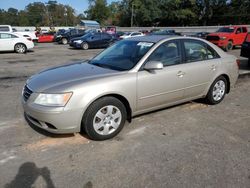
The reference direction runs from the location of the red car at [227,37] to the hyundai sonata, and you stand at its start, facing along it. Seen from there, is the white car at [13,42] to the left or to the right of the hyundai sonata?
right

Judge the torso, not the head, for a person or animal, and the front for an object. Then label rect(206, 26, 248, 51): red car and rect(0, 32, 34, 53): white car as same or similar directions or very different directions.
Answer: same or similar directions

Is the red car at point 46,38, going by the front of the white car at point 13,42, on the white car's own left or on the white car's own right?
on the white car's own right

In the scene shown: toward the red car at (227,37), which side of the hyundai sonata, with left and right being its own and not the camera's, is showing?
back

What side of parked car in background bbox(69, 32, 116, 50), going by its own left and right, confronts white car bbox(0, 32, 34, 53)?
front

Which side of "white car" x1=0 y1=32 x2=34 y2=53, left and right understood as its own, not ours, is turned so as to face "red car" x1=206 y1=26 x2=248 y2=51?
back

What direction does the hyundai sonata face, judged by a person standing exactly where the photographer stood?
facing the viewer and to the left of the viewer

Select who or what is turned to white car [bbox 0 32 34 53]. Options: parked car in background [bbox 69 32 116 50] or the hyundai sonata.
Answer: the parked car in background

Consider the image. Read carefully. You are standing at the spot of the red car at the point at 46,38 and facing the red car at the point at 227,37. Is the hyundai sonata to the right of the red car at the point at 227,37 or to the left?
right

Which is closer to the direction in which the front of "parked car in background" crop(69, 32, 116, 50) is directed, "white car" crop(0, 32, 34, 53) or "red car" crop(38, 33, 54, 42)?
the white car

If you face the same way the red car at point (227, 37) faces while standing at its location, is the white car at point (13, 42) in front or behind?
in front

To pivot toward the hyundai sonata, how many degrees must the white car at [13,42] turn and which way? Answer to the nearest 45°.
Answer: approximately 90° to its left

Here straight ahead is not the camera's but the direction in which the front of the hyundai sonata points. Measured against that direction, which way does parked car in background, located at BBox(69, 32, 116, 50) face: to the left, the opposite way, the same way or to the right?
the same way

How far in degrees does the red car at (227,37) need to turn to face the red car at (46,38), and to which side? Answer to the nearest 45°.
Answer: approximately 45° to its right

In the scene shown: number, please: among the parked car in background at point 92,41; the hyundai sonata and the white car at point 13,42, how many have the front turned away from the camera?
0

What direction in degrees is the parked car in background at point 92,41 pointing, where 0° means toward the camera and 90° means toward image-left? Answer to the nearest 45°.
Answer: approximately 45°

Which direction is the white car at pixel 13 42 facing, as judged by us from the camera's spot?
facing to the left of the viewer
